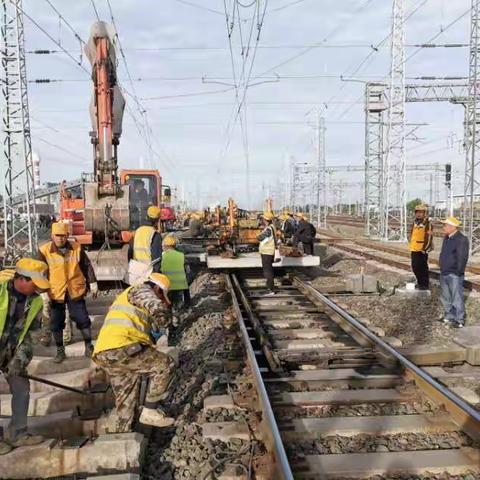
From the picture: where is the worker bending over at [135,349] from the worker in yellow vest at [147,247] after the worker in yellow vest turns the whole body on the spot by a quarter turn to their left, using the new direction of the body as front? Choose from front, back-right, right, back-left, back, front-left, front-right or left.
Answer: back-left

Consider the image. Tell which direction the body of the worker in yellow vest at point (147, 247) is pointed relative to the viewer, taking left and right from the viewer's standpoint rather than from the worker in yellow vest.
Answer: facing away from the viewer and to the right of the viewer

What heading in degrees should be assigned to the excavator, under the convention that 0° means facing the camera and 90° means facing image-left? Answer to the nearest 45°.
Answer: approximately 0°

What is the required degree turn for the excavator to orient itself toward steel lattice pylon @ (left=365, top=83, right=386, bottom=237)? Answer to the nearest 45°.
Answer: approximately 135° to its left

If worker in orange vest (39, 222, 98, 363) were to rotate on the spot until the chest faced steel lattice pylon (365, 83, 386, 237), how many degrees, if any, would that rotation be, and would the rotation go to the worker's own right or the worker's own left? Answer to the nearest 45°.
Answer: approximately 135° to the worker's own left

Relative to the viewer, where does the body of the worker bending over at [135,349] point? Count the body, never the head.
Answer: to the viewer's right

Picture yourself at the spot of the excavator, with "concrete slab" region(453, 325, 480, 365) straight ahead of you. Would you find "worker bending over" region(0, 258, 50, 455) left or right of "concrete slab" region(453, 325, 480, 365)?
right

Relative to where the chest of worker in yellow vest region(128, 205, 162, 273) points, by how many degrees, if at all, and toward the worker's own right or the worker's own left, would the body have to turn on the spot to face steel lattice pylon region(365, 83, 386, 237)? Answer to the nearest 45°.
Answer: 0° — they already face it
